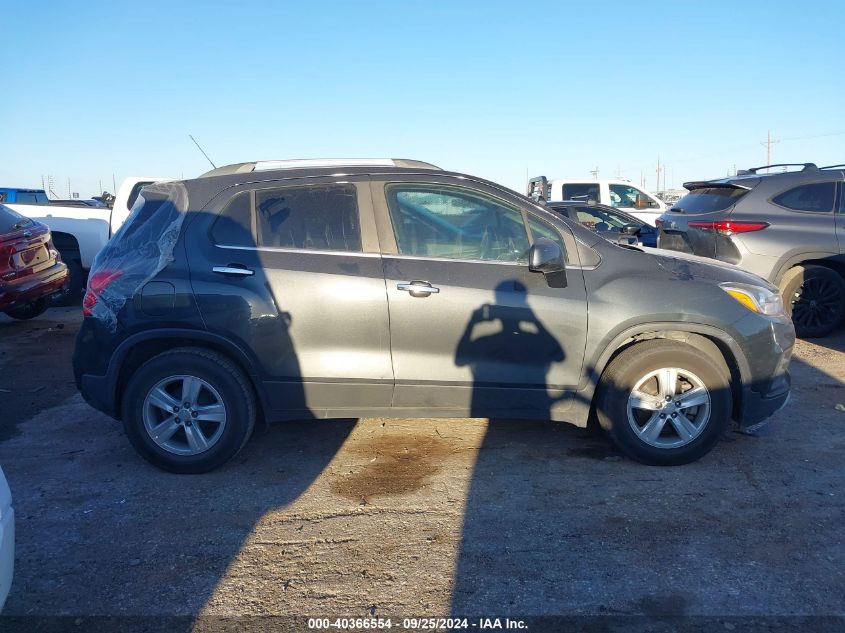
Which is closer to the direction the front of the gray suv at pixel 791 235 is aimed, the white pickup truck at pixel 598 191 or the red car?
the white pickup truck

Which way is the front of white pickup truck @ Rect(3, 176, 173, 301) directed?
to the viewer's right

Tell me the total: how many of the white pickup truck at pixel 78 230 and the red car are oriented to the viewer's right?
1

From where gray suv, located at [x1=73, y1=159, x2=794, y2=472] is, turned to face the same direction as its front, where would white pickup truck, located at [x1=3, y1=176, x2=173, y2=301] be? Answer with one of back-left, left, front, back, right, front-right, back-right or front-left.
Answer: back-left

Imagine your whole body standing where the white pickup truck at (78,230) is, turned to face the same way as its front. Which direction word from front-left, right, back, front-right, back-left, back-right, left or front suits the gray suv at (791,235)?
front-right

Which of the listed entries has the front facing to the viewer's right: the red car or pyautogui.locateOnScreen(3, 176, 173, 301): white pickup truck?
the white pickup truck

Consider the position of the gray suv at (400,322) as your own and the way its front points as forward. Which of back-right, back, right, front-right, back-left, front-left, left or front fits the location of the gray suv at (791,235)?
front-left

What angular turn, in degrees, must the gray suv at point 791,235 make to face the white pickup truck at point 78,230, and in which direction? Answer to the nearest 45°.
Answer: approximately 135° to its left

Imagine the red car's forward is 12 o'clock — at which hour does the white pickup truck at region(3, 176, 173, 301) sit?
The white pickup truck is roughly at 2 o'clock from the red car.

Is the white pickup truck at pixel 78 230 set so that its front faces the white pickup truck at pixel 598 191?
yes

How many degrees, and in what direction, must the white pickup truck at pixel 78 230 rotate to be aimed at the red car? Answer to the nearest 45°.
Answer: approximately 90° to its right

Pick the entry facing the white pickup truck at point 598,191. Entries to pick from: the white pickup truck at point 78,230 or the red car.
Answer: the white pickup truck at point 78,230

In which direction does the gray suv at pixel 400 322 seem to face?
to the viewer's right
